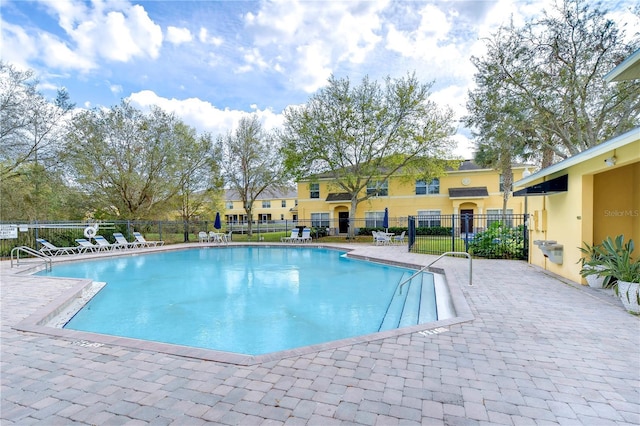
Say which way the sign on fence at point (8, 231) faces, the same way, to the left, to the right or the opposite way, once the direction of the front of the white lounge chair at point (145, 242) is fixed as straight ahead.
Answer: to the right

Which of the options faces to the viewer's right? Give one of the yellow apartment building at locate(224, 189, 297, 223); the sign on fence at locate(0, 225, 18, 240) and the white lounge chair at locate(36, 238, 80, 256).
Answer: the white lounge chair

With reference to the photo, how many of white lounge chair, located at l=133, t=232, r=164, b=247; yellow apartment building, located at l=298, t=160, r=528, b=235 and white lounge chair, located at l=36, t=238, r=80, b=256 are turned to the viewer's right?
2

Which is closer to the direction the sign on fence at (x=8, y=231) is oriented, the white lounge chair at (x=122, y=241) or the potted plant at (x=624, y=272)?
the potted plant

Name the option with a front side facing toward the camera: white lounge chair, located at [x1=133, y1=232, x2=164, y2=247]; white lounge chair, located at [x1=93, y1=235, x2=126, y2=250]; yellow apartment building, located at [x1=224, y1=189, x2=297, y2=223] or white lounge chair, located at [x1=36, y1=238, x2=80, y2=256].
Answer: the yellow apartment building

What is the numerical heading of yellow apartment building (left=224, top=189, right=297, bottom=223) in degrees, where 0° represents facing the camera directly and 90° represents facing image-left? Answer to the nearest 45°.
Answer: approximately 0°

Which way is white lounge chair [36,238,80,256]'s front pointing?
to the viewer's right

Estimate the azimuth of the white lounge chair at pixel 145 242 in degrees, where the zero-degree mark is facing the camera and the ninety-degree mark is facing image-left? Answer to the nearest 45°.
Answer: approximately 270°

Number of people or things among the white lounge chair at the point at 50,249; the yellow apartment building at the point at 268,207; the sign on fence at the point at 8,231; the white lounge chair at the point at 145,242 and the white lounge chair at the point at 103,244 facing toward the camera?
2
